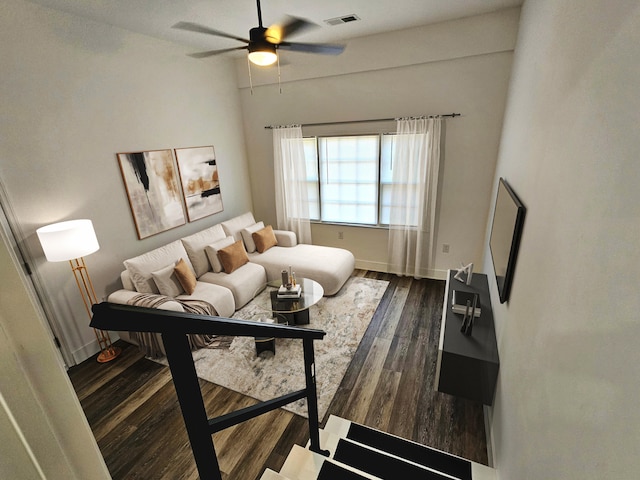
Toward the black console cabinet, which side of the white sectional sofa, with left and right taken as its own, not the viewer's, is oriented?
front

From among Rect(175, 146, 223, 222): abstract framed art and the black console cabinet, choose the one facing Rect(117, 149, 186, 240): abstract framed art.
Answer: the black console cabinet

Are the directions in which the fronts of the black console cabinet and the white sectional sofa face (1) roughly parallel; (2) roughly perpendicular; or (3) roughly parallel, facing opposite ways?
roughly parallel, facing opposite ways

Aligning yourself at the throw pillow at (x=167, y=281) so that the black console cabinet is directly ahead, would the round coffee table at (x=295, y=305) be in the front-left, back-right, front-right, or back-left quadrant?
front-left

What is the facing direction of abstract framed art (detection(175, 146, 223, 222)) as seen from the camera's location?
facing the viewer and to the right of the viewer

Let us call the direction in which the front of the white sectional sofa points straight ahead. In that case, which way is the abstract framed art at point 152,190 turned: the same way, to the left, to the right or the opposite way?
the same way

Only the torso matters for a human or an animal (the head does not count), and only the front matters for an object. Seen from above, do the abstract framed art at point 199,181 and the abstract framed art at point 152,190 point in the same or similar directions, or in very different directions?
same or similar directions

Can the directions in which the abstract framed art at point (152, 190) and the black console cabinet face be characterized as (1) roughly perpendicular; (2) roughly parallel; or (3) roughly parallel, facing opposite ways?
roughly parallel, facing opposite ways

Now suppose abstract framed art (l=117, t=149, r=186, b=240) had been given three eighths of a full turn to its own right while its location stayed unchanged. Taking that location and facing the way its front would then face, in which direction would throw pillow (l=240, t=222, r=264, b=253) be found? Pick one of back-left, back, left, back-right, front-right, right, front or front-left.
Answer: back

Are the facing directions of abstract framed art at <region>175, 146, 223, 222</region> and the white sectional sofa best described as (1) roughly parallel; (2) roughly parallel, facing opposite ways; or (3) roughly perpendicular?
roughly parallel

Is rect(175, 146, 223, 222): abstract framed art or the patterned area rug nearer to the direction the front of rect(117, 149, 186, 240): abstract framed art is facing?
the patterned area rug

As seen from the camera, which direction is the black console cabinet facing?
to the viewer's left

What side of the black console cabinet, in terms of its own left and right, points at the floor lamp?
front

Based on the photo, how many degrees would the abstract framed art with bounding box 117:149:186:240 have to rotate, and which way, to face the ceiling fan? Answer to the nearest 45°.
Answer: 0° — it already faces it

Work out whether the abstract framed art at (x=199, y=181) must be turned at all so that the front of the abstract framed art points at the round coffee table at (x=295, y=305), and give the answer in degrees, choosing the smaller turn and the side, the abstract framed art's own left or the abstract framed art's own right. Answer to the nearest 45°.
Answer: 0° — it already faces it

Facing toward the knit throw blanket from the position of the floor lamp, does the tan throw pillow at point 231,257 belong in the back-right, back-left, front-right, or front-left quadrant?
front-left

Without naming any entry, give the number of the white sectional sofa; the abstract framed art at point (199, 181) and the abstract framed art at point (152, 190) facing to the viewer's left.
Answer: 0
